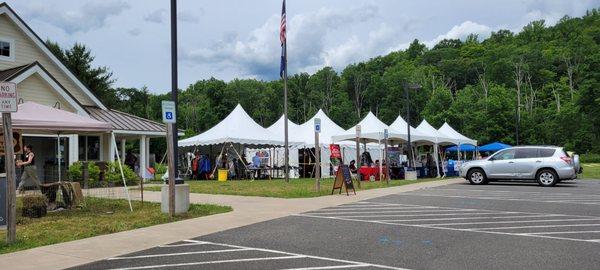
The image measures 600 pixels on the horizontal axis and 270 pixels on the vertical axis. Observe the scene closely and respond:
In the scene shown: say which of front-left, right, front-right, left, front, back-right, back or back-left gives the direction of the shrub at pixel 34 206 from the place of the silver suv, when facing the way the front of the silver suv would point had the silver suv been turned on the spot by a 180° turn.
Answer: back-right

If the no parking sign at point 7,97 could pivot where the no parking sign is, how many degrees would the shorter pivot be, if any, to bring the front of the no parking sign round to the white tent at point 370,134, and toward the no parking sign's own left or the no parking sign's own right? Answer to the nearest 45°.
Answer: approximately 135° to the no parking sign's own left

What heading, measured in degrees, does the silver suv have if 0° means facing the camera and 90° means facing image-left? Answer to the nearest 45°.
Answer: approximately 90°

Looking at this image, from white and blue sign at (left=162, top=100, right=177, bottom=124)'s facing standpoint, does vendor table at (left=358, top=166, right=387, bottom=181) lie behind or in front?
behind

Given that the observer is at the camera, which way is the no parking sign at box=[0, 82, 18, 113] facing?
facing the viewer

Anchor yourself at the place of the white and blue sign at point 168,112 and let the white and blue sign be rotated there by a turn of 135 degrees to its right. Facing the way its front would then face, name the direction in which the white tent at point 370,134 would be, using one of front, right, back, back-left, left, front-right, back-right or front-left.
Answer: right

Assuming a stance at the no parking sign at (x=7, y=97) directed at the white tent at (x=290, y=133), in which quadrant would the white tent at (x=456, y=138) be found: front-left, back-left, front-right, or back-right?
front-right

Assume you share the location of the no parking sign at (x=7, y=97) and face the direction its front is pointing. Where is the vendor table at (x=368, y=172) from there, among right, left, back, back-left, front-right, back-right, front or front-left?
back-left

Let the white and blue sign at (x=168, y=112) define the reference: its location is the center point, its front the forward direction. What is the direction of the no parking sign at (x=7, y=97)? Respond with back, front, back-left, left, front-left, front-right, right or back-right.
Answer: front-right

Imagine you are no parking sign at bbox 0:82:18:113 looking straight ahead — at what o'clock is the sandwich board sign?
The sandwich board sign is roughly at 8 o'clock from the no parking sign.

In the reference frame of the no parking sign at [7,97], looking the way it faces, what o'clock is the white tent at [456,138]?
The white tent is roughly at 8 o'clock from the no parking sign.

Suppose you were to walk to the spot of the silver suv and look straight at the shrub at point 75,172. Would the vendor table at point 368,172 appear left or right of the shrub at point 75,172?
right

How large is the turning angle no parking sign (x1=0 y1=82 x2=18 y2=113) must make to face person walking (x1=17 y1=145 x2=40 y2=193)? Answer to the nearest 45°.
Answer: approximately 180°

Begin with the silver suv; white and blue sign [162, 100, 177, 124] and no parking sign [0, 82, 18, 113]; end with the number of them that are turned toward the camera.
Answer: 2
